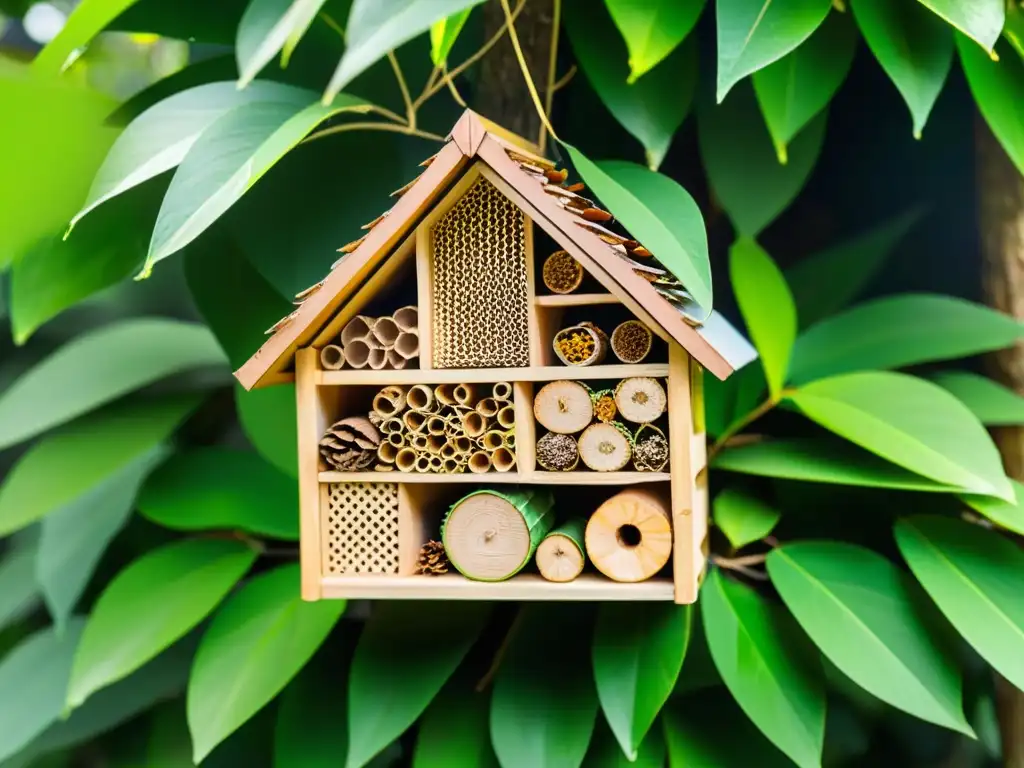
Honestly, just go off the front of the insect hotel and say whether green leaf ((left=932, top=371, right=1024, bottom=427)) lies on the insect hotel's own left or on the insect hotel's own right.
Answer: on the insect hotel's own left

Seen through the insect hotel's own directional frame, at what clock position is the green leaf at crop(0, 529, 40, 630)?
The green leaf is roughly at 4 o'clock from the insect hotel.

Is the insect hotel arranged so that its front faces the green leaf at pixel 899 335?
no

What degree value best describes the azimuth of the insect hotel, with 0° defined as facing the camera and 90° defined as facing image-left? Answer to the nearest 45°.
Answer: approximately 0°

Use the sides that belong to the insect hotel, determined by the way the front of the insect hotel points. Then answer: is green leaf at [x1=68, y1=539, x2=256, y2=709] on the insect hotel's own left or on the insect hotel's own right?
on the insect hotel's own right

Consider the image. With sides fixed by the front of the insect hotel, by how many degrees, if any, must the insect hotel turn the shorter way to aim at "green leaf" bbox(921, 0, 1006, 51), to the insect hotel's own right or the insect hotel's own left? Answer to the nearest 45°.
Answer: approximately 90° to the insect hotel's own left

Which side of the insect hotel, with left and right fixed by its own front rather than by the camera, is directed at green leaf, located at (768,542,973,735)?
left
